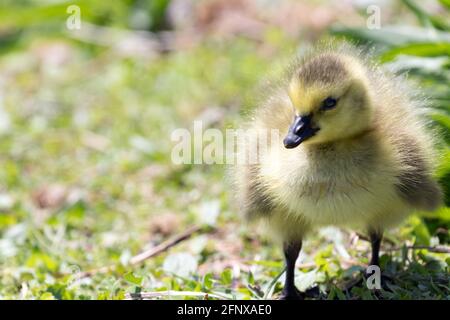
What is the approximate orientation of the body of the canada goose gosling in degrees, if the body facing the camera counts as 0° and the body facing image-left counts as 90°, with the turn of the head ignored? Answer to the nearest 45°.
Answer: approximately 0°
